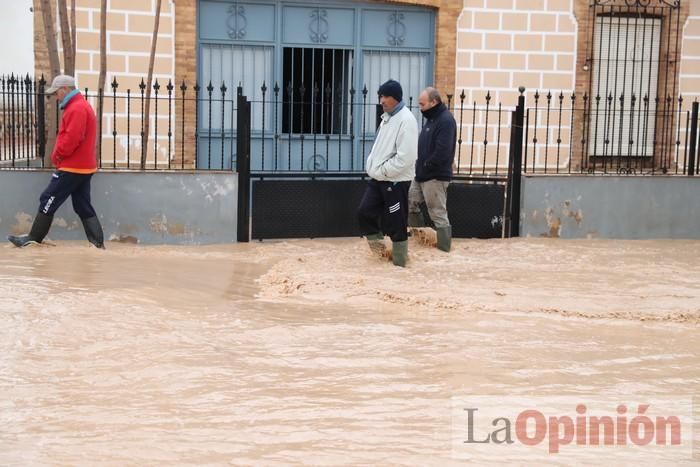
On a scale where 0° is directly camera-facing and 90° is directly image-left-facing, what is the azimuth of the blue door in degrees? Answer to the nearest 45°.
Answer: approximately 0°

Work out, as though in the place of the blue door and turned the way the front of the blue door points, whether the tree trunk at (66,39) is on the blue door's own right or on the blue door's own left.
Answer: on the blue door's own right

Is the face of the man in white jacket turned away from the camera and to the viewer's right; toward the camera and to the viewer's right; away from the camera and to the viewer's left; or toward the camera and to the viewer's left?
toward the camera and to the viewer's left

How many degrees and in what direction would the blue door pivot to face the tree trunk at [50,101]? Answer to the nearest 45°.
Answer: approximately 45° to its right

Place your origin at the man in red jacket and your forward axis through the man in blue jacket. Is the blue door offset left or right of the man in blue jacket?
left

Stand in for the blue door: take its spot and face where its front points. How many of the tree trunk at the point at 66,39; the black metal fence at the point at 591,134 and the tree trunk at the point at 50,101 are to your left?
1

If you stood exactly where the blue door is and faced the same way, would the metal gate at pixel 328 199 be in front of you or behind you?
in front

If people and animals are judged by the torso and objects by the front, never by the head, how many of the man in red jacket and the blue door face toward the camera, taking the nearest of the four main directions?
1

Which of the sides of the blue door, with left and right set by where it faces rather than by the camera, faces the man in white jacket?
front
